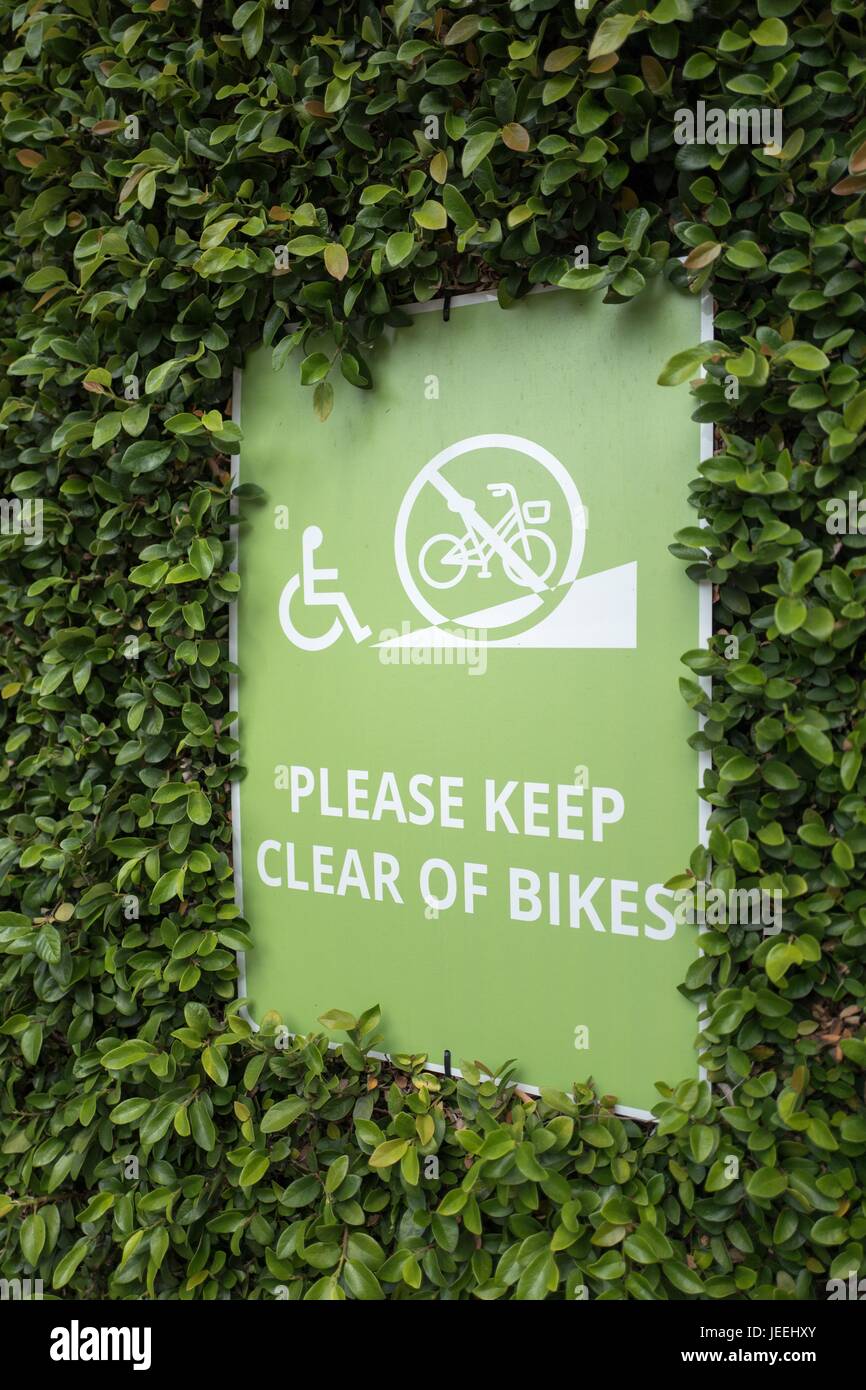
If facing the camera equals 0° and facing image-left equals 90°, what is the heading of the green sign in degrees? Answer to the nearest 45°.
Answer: approximately 45°
